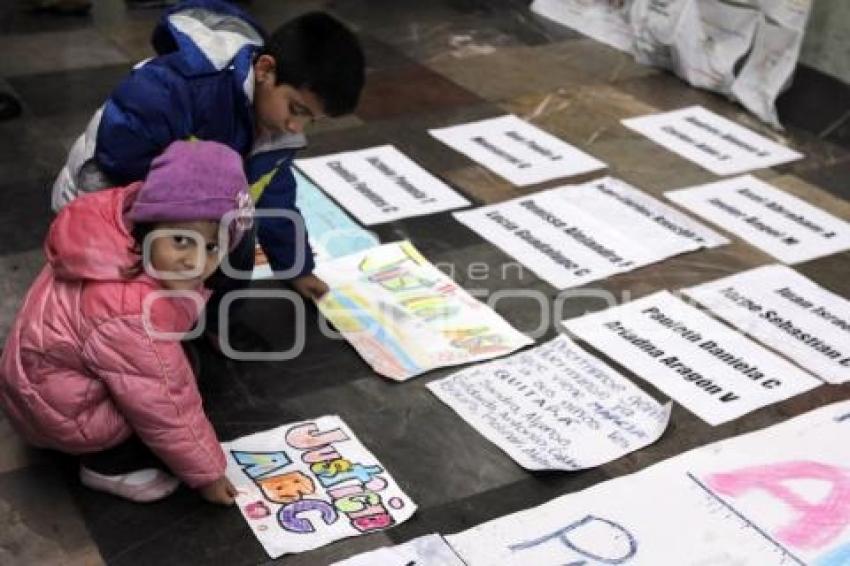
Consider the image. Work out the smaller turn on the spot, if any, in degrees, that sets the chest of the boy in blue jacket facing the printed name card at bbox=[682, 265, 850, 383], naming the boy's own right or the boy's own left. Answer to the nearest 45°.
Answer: approximately 45° to the boy's own left

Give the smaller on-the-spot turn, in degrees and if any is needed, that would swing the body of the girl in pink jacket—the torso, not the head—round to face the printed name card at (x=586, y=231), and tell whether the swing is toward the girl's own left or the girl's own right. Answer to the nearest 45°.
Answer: approximately 45° to the girl's own left

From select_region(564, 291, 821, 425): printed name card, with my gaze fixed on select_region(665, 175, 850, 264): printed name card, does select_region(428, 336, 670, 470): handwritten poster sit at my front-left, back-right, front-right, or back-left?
back-left

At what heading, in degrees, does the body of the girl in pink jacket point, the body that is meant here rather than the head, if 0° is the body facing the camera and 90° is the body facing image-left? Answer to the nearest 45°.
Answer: approximately 270°

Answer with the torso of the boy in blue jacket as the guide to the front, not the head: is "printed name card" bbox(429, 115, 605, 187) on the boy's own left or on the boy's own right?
on the boy's own left

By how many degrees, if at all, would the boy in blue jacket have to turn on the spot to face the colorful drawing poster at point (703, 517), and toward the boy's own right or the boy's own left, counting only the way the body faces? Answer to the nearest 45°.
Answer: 0° — they already face it

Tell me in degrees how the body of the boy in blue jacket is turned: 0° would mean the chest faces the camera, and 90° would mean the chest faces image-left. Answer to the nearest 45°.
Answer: approximately 315°

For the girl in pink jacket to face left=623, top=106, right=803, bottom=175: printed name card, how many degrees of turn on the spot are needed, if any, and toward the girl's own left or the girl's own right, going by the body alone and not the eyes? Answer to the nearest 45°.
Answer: approximately 45° to the girl's own left

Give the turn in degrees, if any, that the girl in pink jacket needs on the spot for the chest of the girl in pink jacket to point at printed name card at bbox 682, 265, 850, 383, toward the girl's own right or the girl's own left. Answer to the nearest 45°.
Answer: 0° — they already face it
